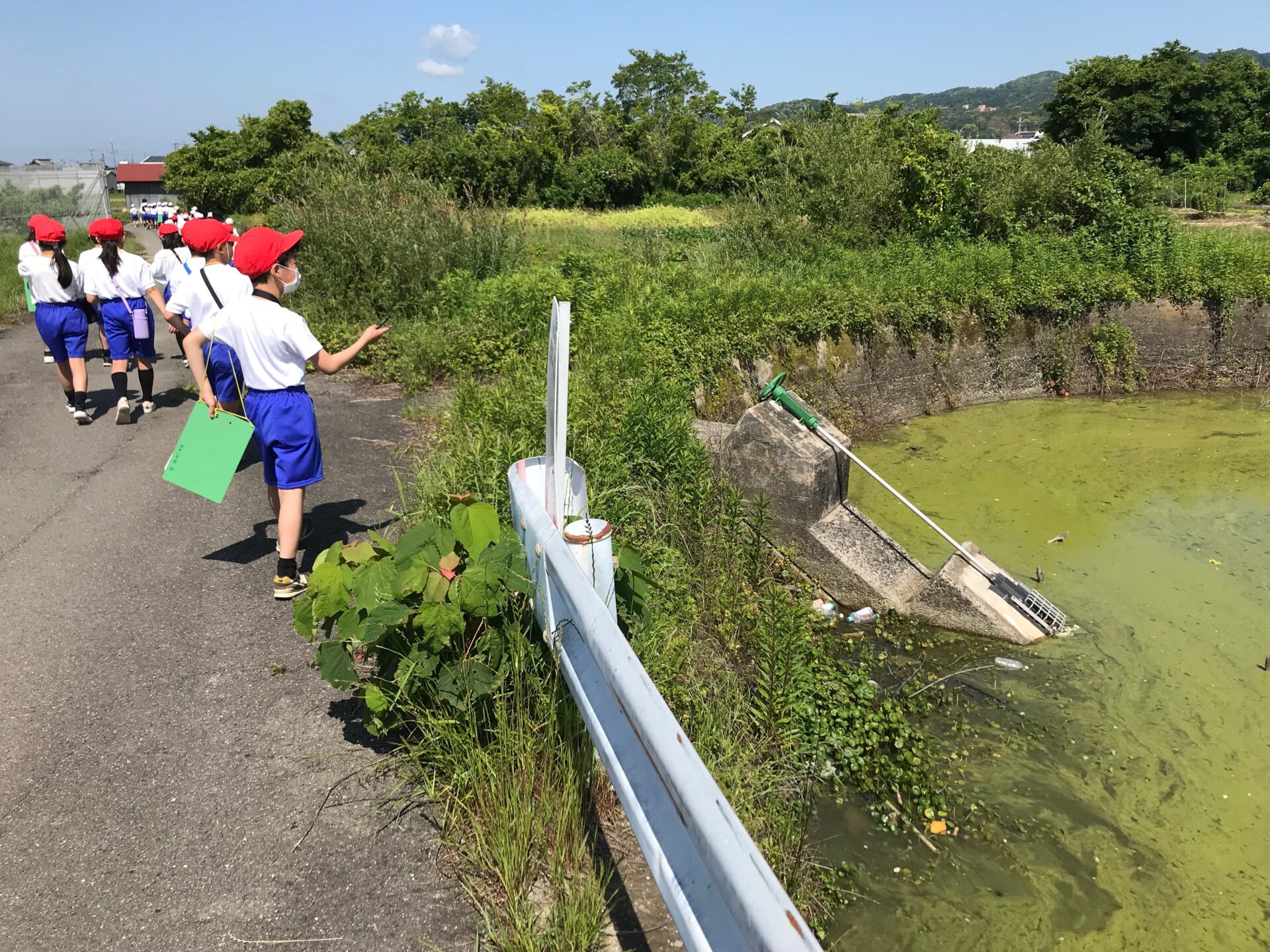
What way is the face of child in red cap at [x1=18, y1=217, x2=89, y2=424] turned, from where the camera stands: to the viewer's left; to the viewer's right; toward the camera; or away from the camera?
away from the camera

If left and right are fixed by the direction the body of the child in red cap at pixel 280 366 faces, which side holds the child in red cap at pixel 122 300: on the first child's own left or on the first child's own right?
on the first child's own left

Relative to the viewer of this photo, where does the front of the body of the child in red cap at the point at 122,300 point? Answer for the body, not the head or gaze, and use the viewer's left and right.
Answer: facing away from the viewer

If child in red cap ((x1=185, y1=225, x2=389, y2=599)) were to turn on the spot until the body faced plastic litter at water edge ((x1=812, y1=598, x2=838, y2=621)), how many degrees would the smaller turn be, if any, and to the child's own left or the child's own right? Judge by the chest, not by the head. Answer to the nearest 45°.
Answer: approximately 45° to the child's own right

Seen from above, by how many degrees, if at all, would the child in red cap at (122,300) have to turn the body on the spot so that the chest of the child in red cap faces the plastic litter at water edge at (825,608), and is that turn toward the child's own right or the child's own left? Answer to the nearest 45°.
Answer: approximately 135° to the child's own right

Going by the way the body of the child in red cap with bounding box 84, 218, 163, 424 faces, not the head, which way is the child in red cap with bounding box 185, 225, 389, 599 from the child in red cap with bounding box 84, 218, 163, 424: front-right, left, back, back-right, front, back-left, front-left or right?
back

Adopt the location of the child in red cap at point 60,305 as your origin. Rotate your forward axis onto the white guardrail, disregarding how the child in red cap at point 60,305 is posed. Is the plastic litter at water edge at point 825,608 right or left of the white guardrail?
left

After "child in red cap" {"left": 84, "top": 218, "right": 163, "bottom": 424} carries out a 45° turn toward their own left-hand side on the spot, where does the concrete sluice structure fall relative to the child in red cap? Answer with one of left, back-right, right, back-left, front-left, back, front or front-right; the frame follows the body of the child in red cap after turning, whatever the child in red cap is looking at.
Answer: back

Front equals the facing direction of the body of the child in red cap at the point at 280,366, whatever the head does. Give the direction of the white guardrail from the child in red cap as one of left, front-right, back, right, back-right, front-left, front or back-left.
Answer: back-right

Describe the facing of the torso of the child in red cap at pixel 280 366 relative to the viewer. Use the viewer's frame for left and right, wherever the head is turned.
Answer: facing away from the viewer and to the right of the viewer
